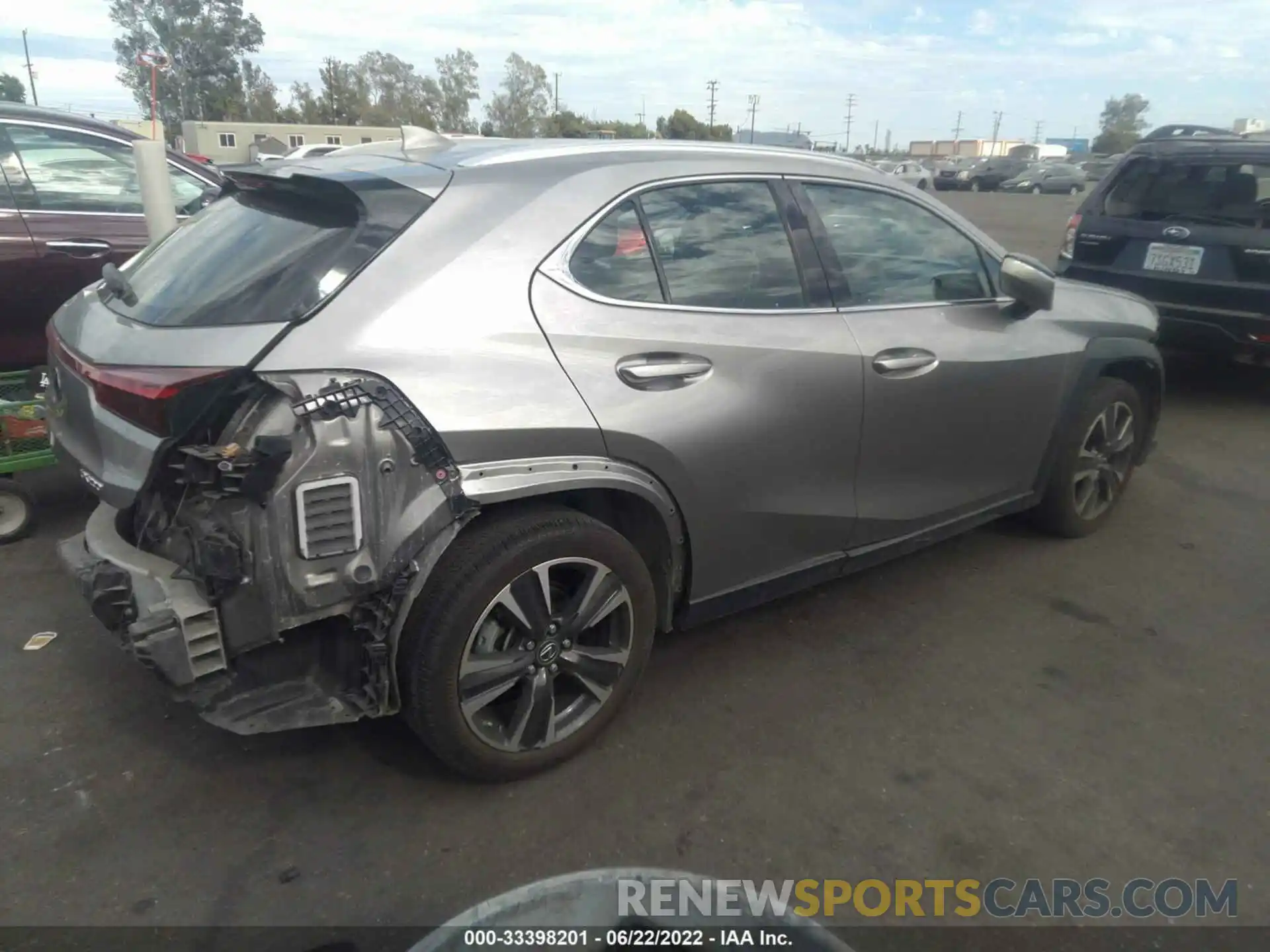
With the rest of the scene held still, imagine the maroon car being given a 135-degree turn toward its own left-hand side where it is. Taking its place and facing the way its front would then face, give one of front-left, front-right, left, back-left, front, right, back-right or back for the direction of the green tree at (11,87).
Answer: front-right

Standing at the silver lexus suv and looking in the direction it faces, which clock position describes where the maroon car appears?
The maroon car is roughly at 9 o'clock from the silver lexus suv.

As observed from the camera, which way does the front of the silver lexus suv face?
facing away from the viewer and to the right of the viewer

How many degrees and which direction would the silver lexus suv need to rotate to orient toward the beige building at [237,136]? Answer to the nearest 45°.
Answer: approximately 45° to its left

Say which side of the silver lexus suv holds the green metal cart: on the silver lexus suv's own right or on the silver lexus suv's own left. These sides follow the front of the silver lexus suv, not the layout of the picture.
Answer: on the silver lexus suv's own left

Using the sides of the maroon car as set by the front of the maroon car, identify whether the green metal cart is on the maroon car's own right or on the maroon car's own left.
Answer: on the maroon car's own right

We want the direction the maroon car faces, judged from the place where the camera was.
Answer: facing to the right of the viewer
